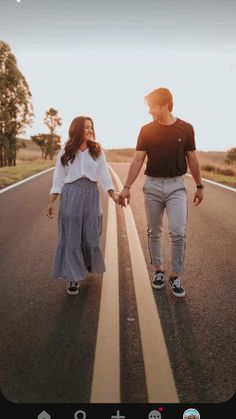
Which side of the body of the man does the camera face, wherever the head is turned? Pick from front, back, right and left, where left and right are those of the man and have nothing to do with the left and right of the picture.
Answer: front

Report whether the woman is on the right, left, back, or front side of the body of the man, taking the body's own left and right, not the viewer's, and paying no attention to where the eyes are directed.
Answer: right

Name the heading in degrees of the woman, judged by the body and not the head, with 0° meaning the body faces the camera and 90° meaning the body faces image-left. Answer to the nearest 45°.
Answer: approximately 0°

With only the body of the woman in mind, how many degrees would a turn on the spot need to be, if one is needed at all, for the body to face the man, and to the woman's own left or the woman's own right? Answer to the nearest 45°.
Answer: approximately 90° to the woman's own left

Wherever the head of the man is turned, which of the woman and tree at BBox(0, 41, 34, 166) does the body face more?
the woman

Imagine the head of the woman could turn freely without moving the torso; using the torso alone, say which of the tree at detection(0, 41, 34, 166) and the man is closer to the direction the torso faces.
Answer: the man

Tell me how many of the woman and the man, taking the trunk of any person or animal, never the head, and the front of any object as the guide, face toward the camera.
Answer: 2

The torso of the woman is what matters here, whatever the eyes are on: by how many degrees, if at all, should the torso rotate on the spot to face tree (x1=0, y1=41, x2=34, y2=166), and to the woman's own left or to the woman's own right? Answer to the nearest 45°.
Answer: approximately 180°

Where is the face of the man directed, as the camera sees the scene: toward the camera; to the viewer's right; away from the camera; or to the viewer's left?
to the viewer's left

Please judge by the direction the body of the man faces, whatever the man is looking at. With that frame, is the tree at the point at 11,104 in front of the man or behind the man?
behind
